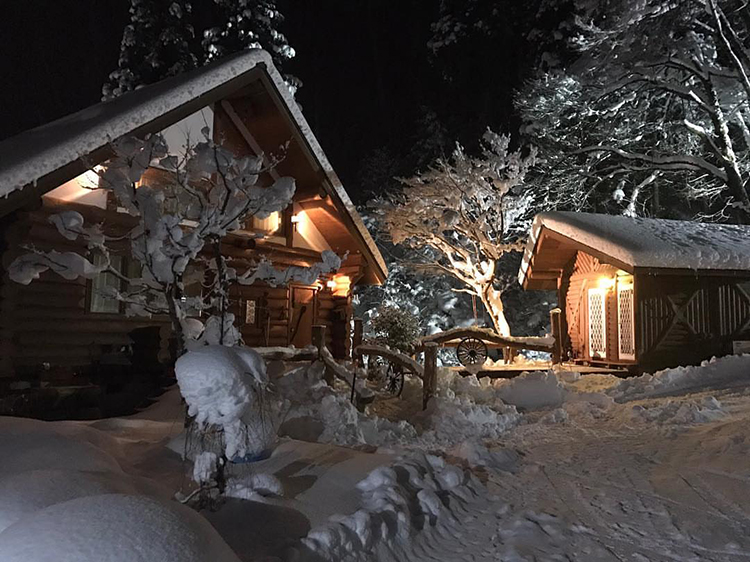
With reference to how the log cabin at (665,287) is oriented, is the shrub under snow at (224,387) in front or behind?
in front

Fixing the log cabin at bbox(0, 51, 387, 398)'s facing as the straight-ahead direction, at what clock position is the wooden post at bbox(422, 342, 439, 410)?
The wooden post is roughly at 11 o'clock from the log cabin.

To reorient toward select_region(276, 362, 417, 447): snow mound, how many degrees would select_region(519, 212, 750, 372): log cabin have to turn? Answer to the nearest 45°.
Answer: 0° — it already faces it

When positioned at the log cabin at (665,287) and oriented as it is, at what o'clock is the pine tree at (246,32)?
The pine tree is roughly at 2 o'clock from the log cabin.

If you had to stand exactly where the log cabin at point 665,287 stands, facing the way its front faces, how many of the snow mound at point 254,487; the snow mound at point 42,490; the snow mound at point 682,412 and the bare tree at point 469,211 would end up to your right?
1

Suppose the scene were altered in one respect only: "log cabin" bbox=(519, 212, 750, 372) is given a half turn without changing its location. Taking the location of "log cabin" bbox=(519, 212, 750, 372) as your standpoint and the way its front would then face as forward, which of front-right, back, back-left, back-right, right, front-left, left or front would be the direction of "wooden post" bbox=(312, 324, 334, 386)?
back

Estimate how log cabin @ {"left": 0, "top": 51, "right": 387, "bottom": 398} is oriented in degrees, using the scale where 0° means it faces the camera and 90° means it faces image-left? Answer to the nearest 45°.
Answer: approximately 315°

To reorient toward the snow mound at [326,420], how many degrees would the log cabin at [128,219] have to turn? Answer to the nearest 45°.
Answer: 0° — it already faces it

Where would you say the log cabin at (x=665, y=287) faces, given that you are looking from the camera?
facing the viewer and to the left of the viewer

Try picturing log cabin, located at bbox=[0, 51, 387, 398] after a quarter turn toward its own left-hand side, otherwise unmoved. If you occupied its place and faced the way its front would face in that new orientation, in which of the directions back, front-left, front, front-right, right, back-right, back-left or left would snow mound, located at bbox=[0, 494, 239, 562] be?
back-right

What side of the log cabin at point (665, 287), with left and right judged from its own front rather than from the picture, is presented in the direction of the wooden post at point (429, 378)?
front

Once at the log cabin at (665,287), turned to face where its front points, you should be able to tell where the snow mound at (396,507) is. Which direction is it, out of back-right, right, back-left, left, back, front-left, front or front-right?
front-left

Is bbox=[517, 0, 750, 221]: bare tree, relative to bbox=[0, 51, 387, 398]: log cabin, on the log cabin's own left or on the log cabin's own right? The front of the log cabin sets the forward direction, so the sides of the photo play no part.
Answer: on the log cabin's own left

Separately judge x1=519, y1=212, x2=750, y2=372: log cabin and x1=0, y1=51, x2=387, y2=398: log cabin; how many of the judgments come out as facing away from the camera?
0

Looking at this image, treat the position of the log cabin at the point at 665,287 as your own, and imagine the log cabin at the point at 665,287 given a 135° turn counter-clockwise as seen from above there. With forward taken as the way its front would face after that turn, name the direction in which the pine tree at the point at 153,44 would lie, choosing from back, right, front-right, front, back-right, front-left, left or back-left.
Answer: back

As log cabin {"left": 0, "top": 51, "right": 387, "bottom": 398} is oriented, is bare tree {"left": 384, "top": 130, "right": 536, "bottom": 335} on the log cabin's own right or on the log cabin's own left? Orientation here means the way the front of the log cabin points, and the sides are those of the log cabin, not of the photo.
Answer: on the log cabin's own left
